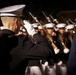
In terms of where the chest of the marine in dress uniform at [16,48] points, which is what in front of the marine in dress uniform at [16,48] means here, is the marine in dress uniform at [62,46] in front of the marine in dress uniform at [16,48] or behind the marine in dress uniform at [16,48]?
in front

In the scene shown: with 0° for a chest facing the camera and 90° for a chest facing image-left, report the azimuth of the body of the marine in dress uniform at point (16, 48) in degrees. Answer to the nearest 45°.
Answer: approximately 225°

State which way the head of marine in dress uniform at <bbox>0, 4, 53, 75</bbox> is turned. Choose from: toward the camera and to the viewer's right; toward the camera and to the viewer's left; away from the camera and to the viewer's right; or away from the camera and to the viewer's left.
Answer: away from the camera and to the viewer's right
